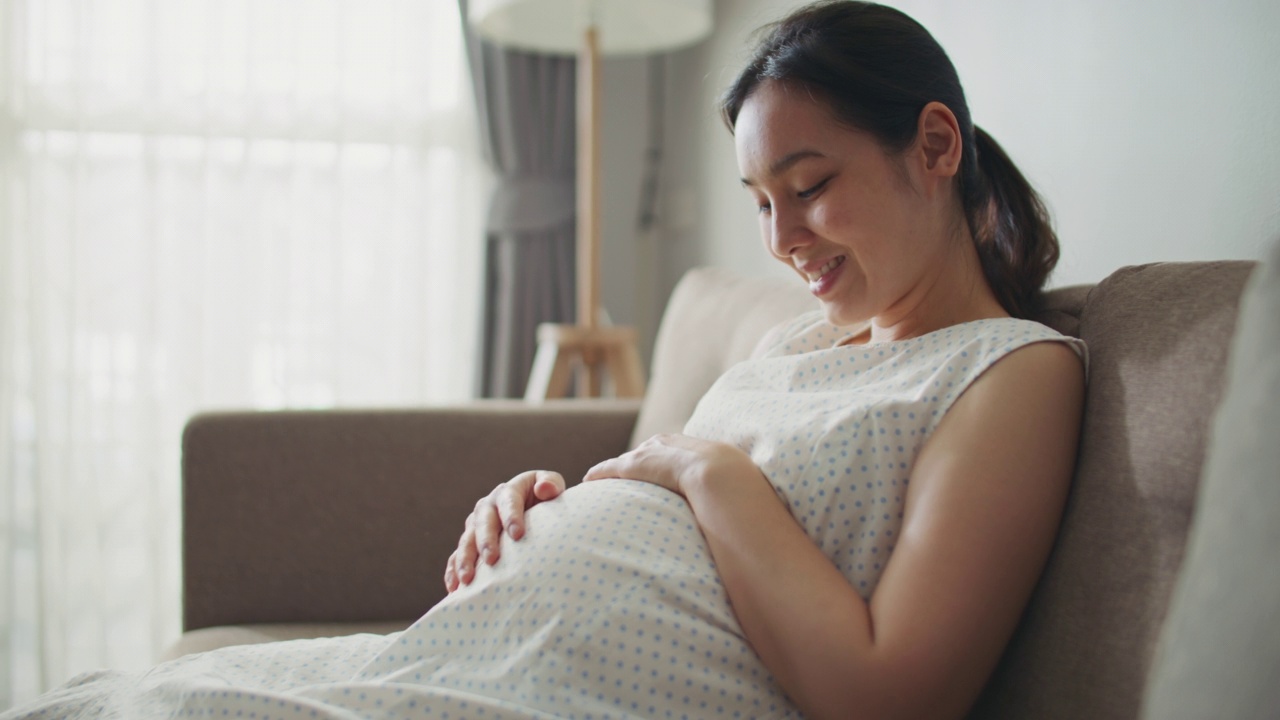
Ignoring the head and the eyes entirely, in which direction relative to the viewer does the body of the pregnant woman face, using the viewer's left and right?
facing the viewer and to the left of the viewer

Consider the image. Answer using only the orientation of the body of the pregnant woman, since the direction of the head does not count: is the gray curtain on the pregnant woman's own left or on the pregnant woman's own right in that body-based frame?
on the pregnant woman's own right

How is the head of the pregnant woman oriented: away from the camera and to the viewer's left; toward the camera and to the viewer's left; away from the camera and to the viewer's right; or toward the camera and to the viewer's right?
toward the camera and to the viewer's left
